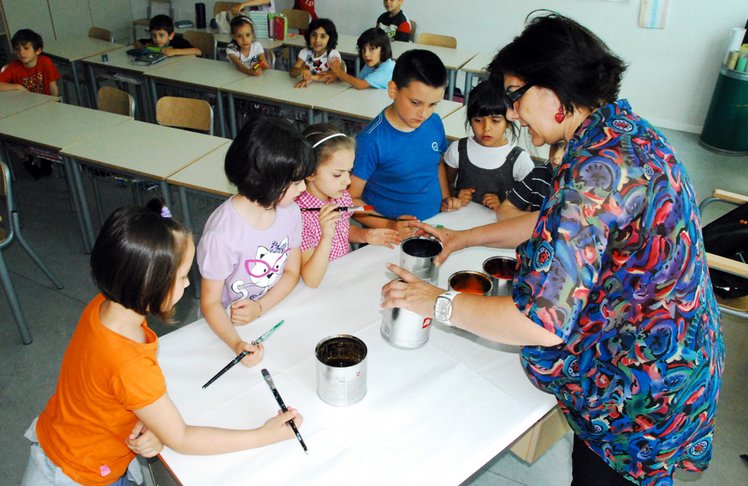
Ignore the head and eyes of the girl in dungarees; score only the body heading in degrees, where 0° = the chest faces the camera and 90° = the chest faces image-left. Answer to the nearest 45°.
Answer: approximately 0°

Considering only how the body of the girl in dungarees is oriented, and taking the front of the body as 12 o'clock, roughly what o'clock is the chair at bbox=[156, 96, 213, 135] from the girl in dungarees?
The chair is roughly at 4 o'clock from the girl in dungarees.

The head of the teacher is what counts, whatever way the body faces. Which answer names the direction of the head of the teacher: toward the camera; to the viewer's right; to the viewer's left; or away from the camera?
to the viewer's left

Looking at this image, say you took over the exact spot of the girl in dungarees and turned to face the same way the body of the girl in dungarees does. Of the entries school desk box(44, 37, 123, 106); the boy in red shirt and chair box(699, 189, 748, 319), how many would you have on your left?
1

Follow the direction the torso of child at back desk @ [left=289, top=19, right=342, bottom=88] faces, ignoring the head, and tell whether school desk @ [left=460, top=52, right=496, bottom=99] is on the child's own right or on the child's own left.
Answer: on the child's own left

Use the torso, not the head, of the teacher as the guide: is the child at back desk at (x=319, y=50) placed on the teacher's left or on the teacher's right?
on the teacher's right

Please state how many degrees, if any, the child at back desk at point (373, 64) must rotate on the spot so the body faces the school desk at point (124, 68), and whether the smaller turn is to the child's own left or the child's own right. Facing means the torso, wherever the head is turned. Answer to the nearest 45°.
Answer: approximately 45° to the child's own right

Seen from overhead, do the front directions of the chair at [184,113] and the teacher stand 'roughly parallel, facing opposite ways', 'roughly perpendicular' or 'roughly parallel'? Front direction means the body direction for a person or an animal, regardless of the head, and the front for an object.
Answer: roughly perpendicular

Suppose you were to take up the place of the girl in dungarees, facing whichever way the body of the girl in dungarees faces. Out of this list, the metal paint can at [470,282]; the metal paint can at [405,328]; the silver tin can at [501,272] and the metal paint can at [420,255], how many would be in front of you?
4

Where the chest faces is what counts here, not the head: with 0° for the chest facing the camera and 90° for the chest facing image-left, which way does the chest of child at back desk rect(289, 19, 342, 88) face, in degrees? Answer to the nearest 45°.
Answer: approximately 0°

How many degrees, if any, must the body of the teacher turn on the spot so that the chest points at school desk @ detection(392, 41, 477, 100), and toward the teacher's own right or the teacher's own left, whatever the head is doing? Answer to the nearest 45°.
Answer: approximately 90° to the teacher's own right
